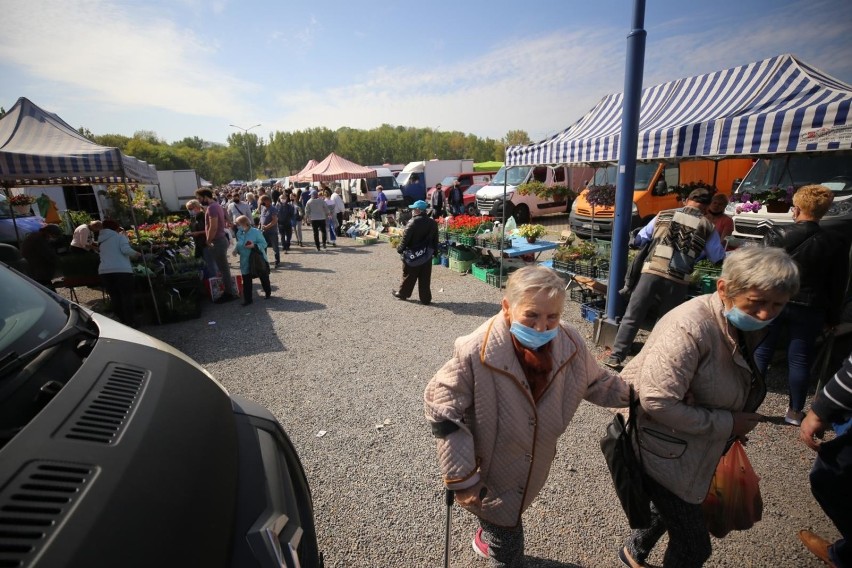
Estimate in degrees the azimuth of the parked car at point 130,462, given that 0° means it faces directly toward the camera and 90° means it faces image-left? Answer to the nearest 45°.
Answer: approximately 315°

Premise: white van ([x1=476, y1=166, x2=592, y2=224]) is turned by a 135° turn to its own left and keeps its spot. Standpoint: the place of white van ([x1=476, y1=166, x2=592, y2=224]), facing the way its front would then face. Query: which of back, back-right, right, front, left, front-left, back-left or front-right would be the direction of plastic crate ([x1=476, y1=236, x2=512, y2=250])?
right

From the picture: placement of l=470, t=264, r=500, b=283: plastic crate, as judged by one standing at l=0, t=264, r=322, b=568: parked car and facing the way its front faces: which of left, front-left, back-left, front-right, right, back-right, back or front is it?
left

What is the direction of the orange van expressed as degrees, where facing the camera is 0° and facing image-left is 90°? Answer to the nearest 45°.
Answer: approximately 45°

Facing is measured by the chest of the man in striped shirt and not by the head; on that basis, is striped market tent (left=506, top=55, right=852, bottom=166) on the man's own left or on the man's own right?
on the man's own right

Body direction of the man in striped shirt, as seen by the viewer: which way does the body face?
to the viewer's left

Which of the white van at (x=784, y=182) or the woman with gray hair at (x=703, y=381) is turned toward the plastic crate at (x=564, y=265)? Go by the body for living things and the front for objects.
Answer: the white van

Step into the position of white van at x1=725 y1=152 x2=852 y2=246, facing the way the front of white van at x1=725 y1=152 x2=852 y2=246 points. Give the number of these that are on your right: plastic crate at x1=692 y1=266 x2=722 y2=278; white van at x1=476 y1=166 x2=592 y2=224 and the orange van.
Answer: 2

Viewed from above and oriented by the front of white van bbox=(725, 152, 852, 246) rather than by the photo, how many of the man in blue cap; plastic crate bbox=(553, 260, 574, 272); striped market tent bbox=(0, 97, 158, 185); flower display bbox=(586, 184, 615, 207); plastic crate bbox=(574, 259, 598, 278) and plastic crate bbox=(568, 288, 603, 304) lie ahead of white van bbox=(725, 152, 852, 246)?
6

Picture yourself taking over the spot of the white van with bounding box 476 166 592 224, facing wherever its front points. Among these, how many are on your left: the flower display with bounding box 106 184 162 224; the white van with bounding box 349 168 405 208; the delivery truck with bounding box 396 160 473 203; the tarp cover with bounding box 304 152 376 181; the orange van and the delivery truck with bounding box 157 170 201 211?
1

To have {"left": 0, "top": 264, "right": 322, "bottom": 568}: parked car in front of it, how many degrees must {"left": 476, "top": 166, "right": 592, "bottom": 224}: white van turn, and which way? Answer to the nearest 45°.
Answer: approximately 45° to its left

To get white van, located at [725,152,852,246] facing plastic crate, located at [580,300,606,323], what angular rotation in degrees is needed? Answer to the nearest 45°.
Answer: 0° — it already faces it
